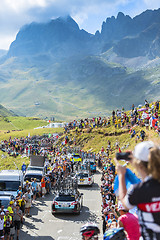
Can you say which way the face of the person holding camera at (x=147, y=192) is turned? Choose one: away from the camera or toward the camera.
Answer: away from the camera

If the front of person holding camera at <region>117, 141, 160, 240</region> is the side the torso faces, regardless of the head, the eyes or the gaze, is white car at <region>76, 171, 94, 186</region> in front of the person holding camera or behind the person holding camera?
in front

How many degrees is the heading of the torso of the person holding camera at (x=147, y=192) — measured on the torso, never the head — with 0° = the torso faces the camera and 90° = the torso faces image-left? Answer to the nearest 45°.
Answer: approximately 135°

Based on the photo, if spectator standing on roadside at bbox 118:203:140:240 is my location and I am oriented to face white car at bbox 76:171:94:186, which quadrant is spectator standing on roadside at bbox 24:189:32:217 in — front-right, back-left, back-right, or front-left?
front-left

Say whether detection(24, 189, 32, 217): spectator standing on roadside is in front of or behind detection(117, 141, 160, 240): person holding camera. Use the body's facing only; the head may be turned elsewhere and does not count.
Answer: in front

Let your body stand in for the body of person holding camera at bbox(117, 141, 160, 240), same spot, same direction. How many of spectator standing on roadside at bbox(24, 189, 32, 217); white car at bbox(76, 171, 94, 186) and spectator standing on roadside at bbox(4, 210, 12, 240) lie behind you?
0

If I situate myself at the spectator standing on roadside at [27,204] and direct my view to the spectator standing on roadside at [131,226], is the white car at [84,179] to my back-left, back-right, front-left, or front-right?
back-left
